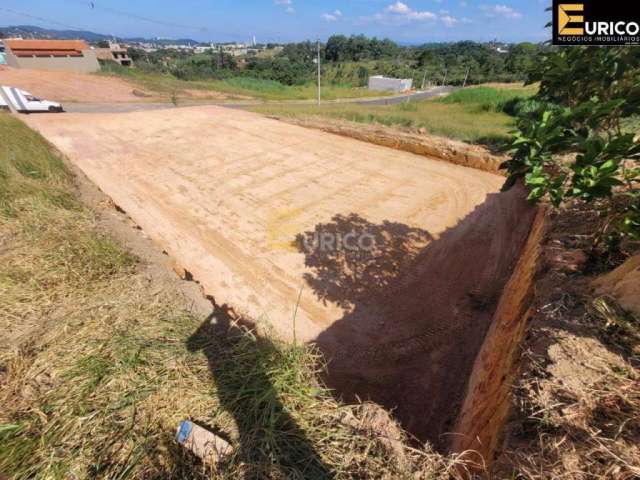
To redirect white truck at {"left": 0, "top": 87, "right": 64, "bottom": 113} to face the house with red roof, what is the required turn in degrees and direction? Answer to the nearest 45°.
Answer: approximately 90° to its left

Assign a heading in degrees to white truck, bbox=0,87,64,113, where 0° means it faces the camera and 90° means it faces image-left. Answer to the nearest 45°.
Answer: approximately 270°

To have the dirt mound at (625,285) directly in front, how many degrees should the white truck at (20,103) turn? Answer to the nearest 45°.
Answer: approximately 90° to its right

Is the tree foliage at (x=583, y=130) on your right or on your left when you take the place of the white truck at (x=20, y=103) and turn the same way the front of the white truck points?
on your right

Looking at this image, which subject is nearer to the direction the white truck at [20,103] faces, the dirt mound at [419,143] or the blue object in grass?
the dirt mound

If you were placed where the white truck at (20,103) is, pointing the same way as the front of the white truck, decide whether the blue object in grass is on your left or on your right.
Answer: on your right
